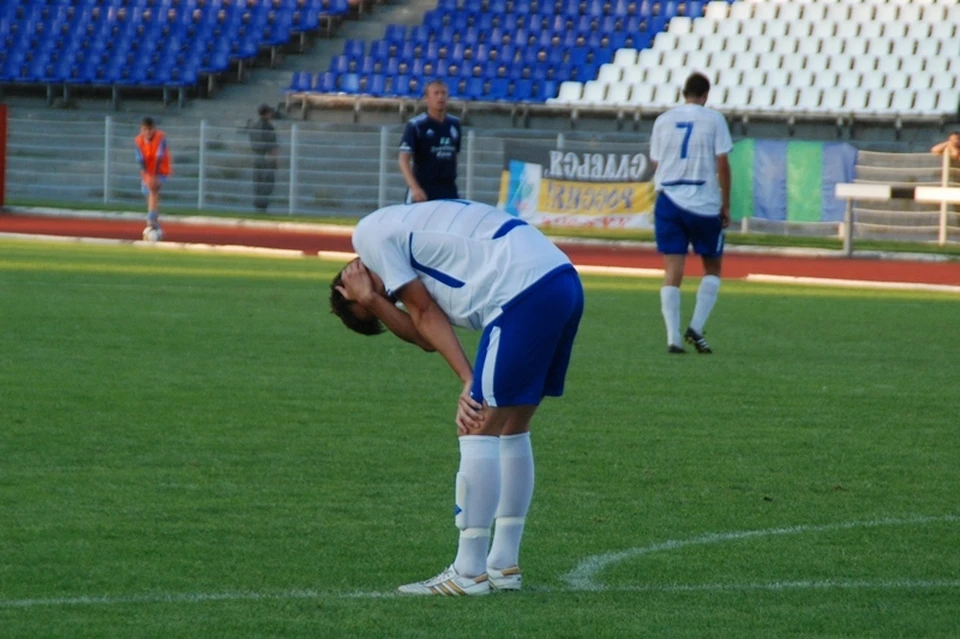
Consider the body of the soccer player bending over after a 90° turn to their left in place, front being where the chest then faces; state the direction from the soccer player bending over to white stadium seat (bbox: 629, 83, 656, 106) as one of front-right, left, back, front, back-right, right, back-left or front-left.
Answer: back

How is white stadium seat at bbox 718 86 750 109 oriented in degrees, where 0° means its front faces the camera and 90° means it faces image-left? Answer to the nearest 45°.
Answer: approximately 45°

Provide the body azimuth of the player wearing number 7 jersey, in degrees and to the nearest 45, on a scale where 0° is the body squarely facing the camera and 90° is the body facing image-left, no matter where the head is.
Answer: approximately 180°

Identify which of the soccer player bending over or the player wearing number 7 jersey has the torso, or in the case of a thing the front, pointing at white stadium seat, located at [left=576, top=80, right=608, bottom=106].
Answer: the player wearing number 7 jersey

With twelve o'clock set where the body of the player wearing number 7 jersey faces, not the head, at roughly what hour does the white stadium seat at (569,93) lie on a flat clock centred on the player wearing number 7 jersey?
The white stadium seat is roughly at 12 o'clock from the player wearing number 7 jersey.

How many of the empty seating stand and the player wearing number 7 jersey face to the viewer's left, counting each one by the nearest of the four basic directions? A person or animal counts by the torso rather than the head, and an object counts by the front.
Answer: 0

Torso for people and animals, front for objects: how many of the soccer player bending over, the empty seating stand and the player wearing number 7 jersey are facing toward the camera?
1

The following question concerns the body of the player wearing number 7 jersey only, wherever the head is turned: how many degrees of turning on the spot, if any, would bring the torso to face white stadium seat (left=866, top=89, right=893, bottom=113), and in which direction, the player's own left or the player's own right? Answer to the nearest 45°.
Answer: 0° — they already face it

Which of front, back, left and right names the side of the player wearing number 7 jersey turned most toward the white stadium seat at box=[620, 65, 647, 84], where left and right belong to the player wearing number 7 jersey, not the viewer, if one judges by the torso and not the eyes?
front

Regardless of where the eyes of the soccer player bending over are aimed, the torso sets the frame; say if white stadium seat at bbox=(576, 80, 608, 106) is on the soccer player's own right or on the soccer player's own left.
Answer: on the soccer player's own right

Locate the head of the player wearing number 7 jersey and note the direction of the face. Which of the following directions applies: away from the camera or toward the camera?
away from the camera

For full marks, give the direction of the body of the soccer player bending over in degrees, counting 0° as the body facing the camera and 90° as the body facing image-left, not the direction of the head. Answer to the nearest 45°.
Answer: approximately 90°
